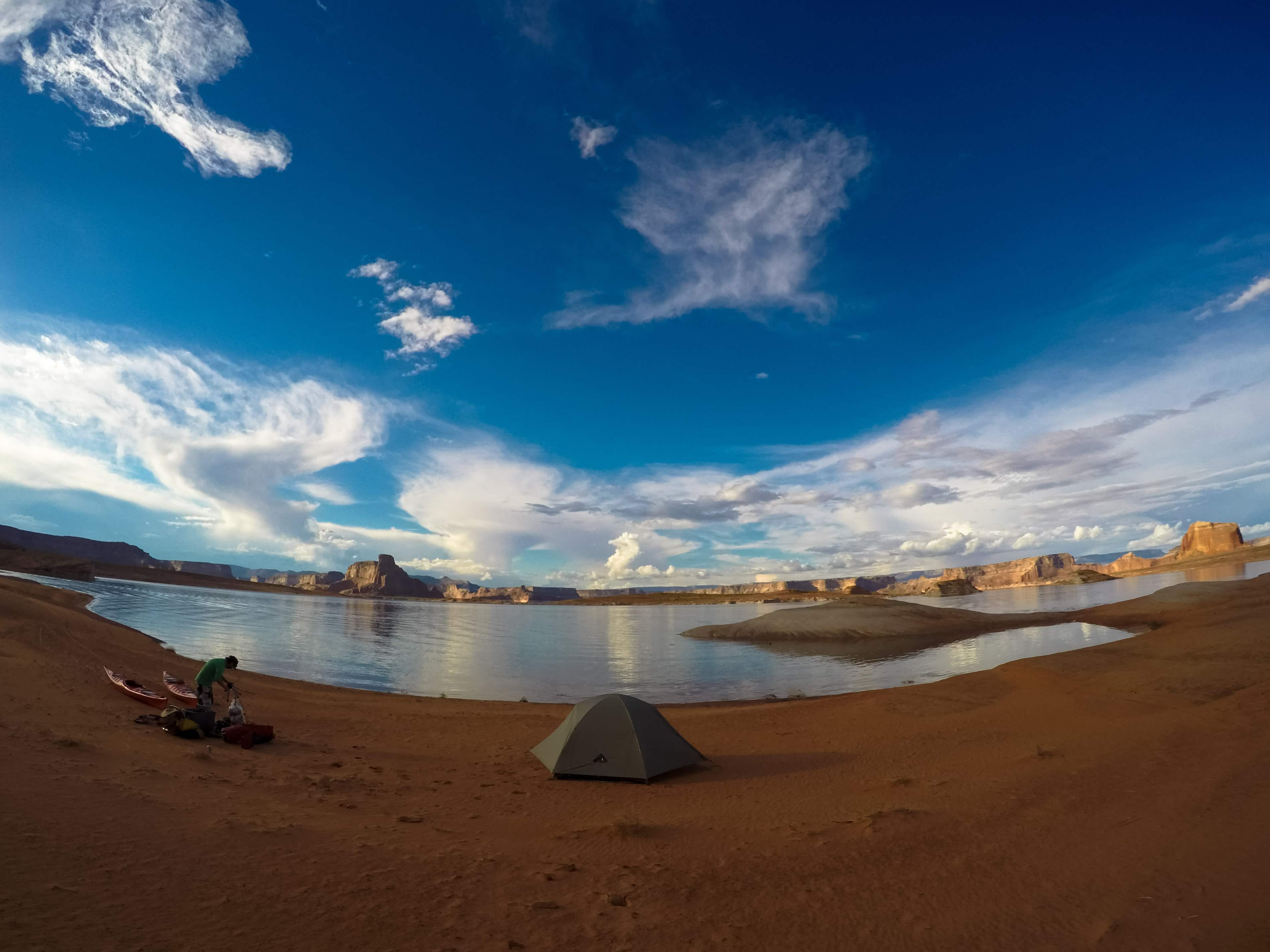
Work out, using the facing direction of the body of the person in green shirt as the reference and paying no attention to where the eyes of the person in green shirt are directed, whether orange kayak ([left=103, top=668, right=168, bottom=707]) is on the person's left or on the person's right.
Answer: on the person's left

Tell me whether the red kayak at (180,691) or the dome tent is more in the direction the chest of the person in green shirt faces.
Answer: the dome tent

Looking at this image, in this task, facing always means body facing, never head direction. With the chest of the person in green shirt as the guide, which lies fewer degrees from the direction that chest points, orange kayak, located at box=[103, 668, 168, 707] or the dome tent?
the dome tent

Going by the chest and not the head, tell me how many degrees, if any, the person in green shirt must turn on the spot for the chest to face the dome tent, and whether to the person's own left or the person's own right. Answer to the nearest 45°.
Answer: approximately 45° to the person's own right

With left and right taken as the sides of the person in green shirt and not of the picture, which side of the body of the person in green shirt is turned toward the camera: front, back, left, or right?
right

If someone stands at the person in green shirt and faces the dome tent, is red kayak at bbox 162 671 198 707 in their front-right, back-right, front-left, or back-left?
back-left

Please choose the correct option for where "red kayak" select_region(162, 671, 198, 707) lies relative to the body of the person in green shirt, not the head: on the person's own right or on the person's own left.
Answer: on the person's own left
